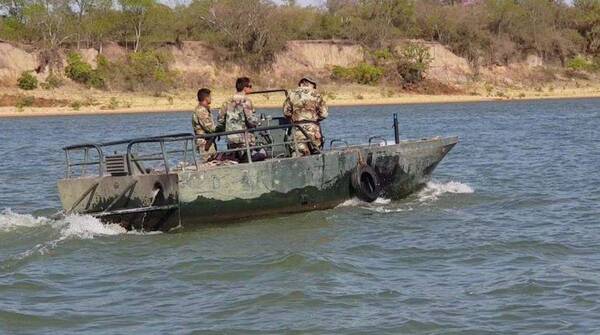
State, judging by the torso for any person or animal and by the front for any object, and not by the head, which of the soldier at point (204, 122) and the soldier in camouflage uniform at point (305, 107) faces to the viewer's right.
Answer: the soldier

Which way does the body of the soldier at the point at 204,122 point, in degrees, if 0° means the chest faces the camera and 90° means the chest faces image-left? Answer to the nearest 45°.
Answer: approximately 270°
